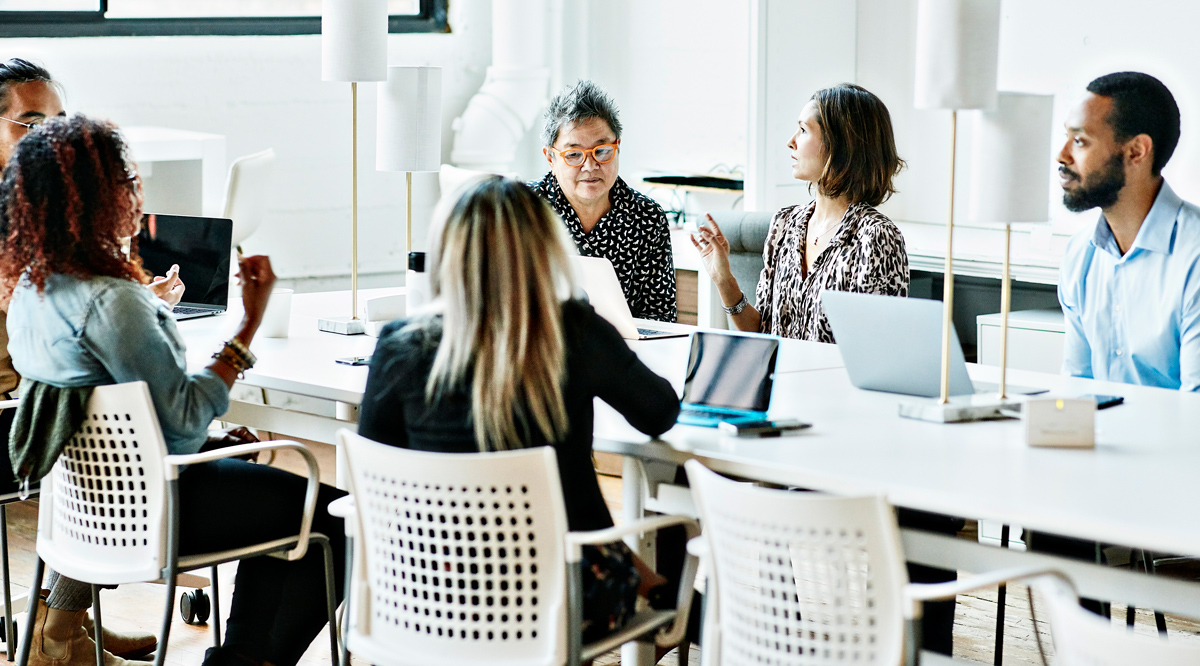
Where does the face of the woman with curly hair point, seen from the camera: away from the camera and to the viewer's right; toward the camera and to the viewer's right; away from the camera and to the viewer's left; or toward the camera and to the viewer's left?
away from the camera and to the viewer's right

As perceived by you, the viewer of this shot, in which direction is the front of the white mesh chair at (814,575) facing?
facing away from the viewer and to the right of the viewer

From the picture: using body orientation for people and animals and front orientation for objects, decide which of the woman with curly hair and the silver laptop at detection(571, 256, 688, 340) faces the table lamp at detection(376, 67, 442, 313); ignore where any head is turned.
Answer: the woman with curly hair

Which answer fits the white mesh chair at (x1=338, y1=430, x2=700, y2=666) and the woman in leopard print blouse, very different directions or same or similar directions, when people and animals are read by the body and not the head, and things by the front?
very different directions

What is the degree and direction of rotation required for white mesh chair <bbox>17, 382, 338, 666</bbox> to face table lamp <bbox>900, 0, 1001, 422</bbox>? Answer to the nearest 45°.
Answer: approximately 45° to its right

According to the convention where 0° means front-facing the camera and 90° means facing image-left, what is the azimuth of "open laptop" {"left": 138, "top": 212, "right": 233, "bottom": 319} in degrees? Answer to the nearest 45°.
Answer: approximately 45°

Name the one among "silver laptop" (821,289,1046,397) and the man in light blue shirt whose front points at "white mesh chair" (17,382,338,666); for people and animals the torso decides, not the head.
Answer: the man in light blue shirt

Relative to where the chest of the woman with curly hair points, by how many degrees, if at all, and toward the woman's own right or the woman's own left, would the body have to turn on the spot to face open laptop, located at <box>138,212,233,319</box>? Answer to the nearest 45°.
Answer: approximately 45° to the woman's own left

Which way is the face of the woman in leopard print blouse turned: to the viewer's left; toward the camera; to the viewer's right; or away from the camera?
to the viewer's left

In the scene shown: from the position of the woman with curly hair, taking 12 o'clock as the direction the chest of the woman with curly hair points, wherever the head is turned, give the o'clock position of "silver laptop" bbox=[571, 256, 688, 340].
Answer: The silver laptop is roughly at 1 o'clock from the woman with curly hair.

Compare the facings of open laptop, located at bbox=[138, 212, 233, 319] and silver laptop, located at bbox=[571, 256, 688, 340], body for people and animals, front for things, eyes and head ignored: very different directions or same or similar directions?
very different directions

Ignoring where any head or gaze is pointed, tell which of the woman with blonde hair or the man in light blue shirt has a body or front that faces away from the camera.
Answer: the woman with blonde hair

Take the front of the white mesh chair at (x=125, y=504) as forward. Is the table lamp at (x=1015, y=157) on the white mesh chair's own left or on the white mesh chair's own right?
on the white mesh chair's own right

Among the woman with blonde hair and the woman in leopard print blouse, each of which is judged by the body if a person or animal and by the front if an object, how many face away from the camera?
1

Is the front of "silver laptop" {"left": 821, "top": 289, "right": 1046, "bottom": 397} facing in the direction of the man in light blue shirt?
yes
